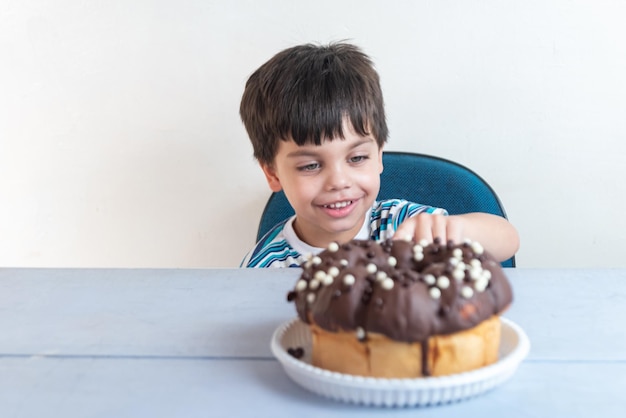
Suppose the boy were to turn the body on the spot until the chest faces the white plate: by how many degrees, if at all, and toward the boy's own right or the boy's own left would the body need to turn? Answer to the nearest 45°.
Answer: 0° — they already face it

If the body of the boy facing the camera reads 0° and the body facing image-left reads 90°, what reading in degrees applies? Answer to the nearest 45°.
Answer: approximately 0°
